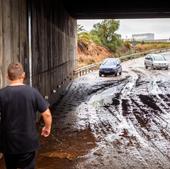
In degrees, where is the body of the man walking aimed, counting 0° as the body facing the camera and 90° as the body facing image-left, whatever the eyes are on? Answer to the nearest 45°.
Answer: approximately 180°
